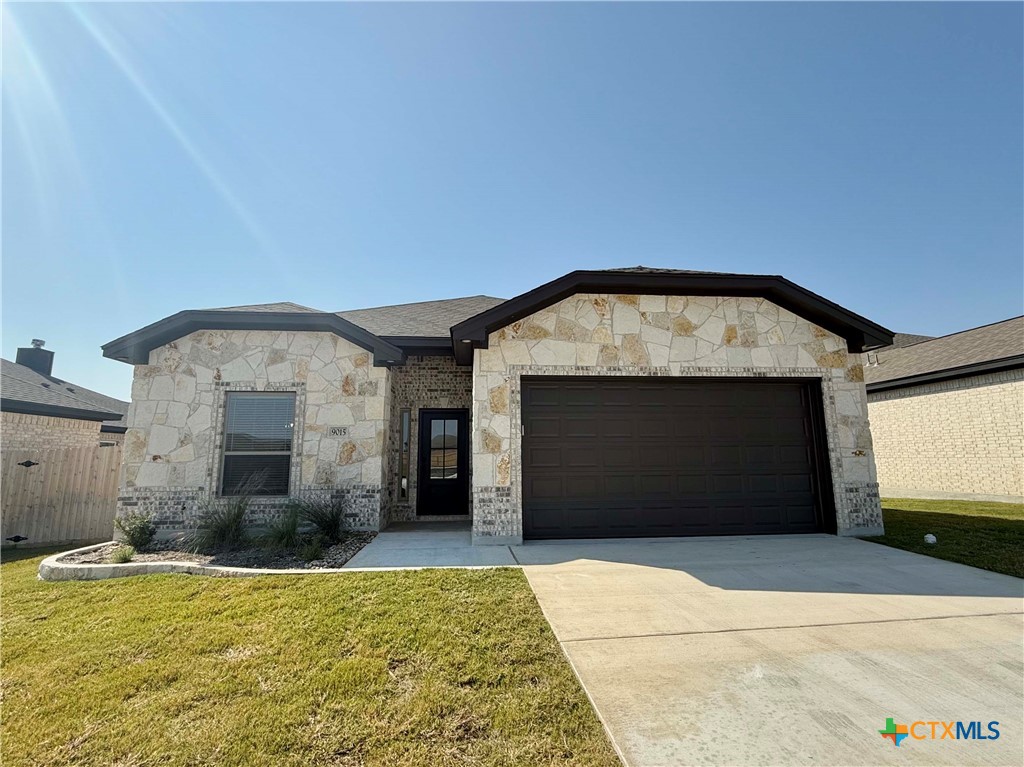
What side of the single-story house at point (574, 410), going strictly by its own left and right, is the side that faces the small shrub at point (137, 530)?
right

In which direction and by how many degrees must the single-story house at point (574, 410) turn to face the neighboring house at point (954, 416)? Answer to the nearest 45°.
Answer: approximately 135° to its left

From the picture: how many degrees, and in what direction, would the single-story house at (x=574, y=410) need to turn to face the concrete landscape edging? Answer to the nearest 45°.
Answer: approximately 90° to its right

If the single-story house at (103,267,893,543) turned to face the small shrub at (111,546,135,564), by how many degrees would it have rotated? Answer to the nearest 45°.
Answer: approximately 90° to its right

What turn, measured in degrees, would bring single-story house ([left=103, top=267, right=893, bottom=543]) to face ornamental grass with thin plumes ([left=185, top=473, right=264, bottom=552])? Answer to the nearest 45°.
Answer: approximately 90° to its right

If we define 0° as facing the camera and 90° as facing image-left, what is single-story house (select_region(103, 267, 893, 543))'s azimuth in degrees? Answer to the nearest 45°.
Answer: approximately 0°

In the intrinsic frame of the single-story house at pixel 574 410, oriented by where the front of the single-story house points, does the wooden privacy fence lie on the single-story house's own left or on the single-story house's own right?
on the single-story house's own right
